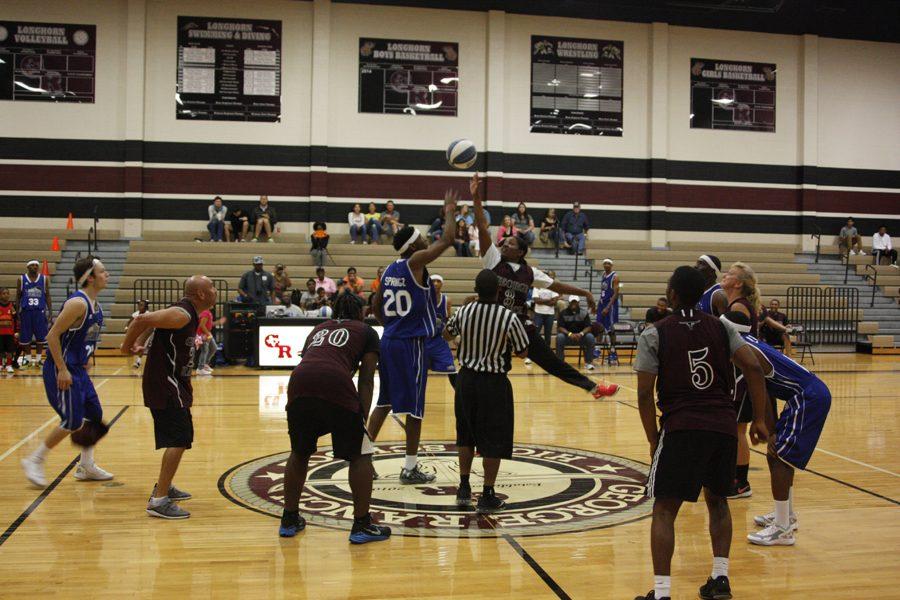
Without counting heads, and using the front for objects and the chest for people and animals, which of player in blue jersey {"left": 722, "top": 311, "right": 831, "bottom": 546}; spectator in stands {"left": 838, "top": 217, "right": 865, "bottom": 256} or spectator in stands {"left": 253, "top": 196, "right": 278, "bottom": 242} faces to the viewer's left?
the player in blue jersey

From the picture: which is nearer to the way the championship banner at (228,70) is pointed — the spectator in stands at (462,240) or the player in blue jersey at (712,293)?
the player in blue jersey

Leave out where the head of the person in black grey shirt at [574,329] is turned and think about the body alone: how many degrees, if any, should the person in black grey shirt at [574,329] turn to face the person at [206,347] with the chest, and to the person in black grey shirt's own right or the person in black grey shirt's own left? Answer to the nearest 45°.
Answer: approximately 45° to the person in black grey shirt's own right

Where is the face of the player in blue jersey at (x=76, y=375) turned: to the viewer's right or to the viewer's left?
to the viewer's right

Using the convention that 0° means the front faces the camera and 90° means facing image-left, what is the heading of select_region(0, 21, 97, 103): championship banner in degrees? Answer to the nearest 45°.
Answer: approximately 0°

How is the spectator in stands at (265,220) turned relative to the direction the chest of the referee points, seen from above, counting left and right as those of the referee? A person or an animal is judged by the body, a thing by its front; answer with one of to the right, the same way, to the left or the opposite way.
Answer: the opposite way

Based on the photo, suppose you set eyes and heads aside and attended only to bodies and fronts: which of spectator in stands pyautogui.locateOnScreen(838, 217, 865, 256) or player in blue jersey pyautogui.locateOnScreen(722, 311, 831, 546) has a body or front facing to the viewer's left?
the player in blue jersey
